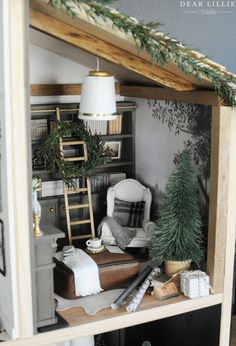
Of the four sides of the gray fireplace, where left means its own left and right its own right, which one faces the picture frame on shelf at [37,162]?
left

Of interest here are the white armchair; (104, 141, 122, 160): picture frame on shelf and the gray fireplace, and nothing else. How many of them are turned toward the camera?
2

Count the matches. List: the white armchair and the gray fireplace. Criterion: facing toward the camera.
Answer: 1

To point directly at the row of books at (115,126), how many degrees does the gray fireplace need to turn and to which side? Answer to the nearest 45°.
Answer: approximately 45° to its left

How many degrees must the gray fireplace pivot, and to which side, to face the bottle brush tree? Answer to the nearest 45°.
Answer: approximately 45° to its left

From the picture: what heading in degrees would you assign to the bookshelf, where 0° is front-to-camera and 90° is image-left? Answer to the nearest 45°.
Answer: approximately 0°

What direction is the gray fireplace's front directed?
to the viewer's right
